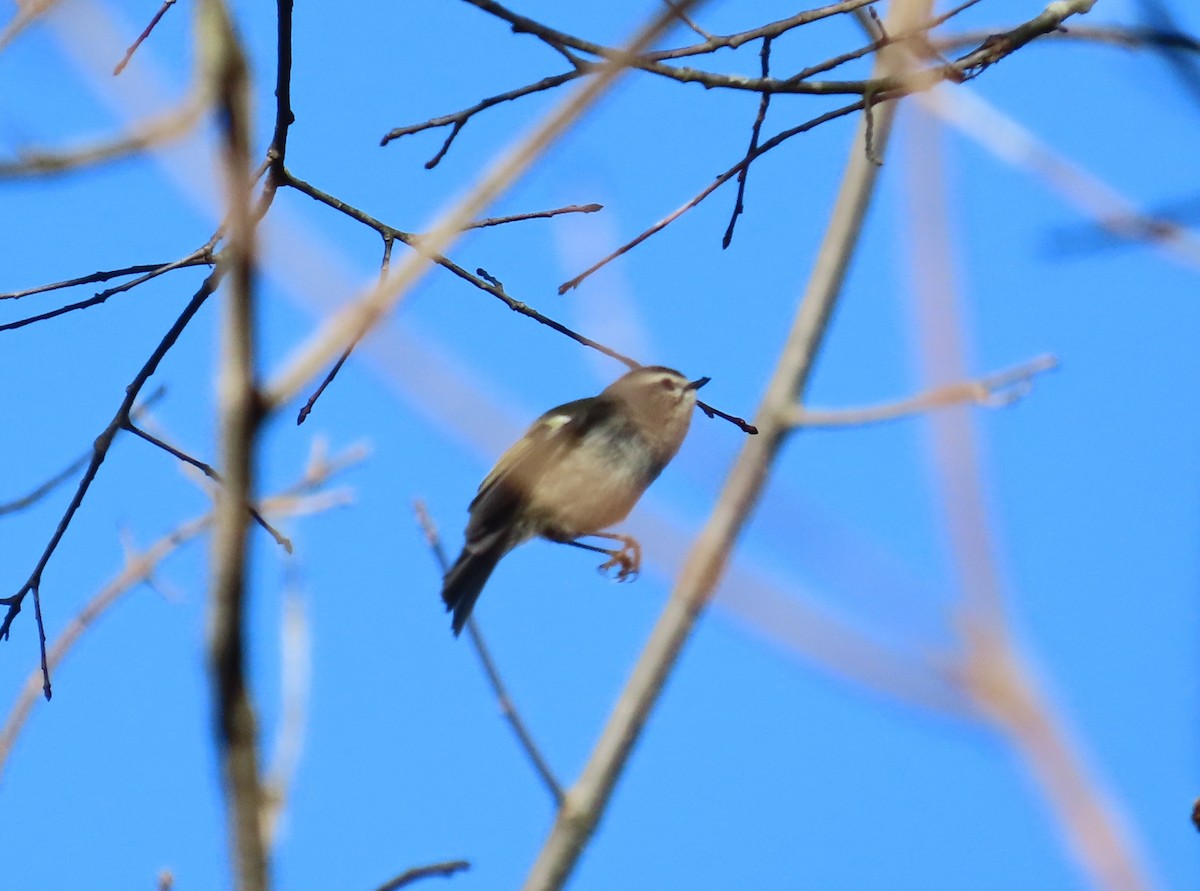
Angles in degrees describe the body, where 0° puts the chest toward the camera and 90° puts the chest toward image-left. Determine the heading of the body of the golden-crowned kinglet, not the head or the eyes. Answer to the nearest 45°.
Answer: approximately 270°

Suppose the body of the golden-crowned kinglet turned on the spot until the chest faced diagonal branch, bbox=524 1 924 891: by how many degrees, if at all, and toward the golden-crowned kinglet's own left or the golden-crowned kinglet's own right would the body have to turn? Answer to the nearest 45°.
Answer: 0° — it already faces it
